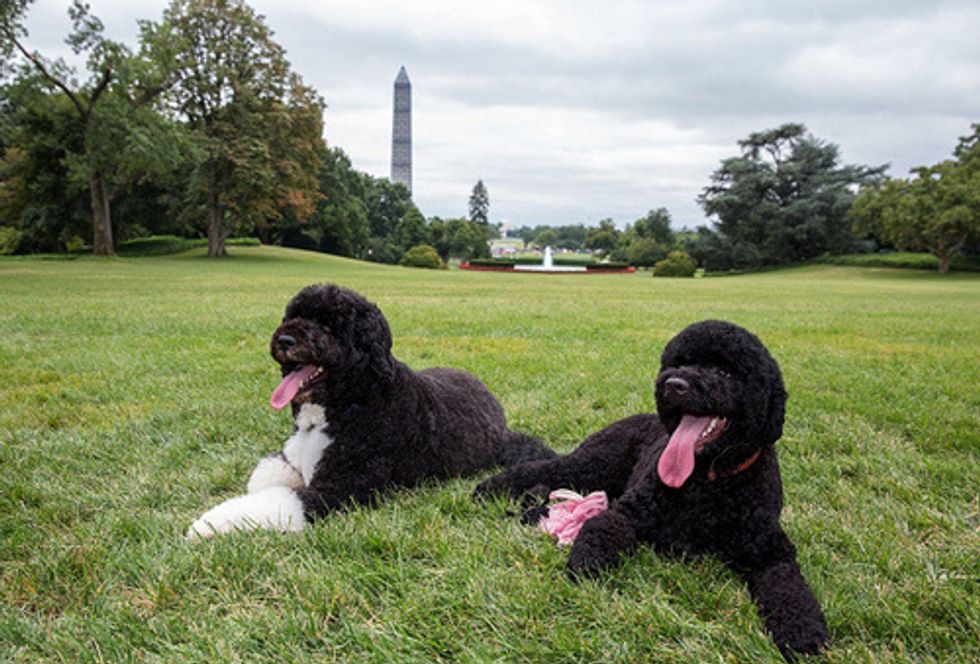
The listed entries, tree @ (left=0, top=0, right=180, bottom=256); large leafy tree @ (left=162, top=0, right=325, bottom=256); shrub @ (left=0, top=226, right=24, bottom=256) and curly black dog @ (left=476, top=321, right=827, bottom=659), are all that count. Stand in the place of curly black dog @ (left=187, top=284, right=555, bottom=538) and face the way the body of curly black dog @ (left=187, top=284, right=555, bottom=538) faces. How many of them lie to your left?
1

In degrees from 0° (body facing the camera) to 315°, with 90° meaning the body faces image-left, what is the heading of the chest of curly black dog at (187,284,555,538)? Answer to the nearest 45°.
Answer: approximately 45°

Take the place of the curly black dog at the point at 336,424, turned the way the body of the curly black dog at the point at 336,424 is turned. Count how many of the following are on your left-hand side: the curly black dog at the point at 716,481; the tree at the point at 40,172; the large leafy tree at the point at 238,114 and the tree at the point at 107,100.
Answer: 1

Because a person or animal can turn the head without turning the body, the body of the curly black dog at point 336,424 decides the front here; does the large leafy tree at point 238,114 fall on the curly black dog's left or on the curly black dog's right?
on the curly black dog's right

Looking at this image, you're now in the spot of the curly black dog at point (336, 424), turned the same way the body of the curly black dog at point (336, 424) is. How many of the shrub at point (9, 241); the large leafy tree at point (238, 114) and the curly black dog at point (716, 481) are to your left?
1

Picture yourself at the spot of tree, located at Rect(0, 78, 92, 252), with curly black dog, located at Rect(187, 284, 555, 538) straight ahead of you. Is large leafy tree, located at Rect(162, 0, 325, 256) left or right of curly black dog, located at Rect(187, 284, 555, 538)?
left

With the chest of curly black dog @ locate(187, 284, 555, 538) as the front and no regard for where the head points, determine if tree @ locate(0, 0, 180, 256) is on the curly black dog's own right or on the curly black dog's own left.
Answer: on the curly black dog's own right

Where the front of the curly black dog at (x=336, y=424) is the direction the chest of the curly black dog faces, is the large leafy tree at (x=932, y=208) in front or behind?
behind

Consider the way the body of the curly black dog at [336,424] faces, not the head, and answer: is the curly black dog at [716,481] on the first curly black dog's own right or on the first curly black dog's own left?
on the first curly black dog's own left

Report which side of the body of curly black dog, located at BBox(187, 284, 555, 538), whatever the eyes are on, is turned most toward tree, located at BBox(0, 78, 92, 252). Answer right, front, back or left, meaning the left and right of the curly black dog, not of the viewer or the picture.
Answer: right

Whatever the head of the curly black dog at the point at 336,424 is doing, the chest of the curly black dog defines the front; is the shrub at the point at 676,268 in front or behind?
behind
